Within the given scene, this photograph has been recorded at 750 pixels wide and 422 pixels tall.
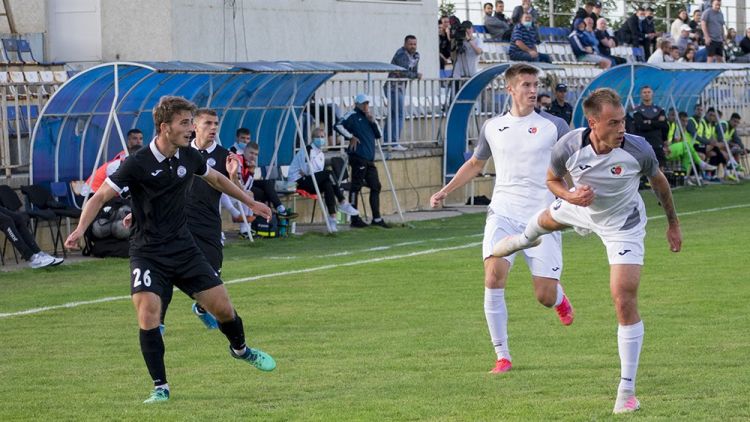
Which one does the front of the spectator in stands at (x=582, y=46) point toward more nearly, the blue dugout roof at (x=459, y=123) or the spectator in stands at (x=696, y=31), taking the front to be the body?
the blue dugout roof

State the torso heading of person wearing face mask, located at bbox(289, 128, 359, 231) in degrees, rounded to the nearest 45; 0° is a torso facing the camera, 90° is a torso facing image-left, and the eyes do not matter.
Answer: approximately 315°

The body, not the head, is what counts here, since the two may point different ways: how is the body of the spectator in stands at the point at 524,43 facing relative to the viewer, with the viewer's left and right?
facing the viewer and to the right of the viewer

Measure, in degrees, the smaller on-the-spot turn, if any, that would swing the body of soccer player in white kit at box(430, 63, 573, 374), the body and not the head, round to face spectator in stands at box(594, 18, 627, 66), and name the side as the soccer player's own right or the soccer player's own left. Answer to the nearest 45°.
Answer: approximately 180°

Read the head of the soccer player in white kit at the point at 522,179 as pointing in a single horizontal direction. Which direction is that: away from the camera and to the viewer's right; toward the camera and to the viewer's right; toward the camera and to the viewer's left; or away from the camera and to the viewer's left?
toward the camera and to the viewer's right

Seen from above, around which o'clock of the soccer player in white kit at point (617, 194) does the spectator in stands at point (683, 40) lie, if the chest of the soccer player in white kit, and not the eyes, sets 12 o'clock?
The spectator in stands is roughly at 6 o'clock from the soccer player in white kit.

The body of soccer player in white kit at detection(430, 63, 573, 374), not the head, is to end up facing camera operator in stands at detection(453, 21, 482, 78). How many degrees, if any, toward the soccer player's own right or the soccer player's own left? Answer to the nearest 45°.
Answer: approximately 180°

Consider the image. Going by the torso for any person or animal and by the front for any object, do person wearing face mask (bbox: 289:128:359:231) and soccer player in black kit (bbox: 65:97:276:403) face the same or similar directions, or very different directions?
same or similar directions

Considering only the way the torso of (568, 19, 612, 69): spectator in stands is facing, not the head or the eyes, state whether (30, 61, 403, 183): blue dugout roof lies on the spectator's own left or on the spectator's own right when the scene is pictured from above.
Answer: on the spectator's own right

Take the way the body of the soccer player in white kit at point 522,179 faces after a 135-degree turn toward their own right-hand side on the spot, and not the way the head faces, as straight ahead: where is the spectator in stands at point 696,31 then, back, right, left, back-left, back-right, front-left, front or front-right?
front-right

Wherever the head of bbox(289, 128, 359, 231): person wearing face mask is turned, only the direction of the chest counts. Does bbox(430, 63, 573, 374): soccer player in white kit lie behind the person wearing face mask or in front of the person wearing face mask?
in front

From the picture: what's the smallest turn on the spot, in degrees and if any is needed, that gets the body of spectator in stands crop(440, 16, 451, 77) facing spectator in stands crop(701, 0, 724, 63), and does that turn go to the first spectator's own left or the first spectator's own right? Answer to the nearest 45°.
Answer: approximately 90° to the first spectator's own left

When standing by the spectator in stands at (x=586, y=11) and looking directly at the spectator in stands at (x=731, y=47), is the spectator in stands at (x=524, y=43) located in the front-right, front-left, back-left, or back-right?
back-right

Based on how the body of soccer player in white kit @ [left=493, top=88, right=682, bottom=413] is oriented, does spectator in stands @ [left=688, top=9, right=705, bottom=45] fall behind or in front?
behind

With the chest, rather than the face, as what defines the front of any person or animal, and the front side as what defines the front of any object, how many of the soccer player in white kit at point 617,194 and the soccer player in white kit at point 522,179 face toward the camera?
2
